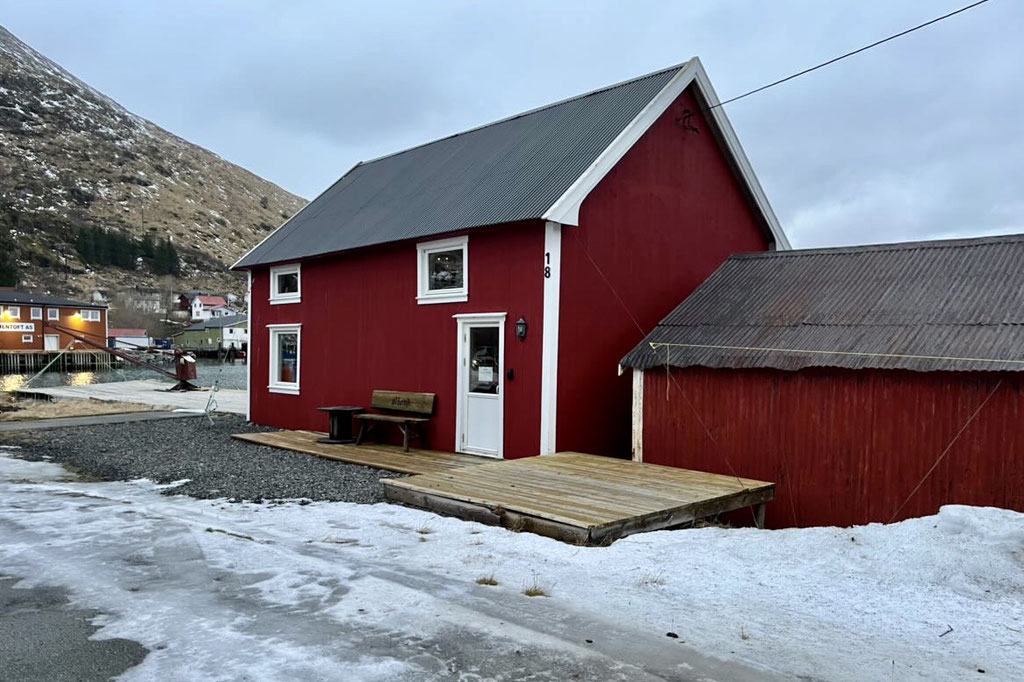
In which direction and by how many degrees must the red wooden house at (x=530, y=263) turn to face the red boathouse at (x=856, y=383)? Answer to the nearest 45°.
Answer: approximately 90° to its left

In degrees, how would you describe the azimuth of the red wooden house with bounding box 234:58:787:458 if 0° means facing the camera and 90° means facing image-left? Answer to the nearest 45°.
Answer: approximately 45°

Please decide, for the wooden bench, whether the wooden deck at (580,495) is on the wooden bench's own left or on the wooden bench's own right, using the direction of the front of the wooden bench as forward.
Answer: on the wooden bench's own left

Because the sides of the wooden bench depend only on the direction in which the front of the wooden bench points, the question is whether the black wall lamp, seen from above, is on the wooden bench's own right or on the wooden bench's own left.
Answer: on the wooden bench's own left

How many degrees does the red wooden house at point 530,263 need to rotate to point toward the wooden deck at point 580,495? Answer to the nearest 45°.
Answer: approximately 45° to its left

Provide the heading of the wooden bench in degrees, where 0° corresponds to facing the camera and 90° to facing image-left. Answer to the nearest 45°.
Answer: approximately 45°
